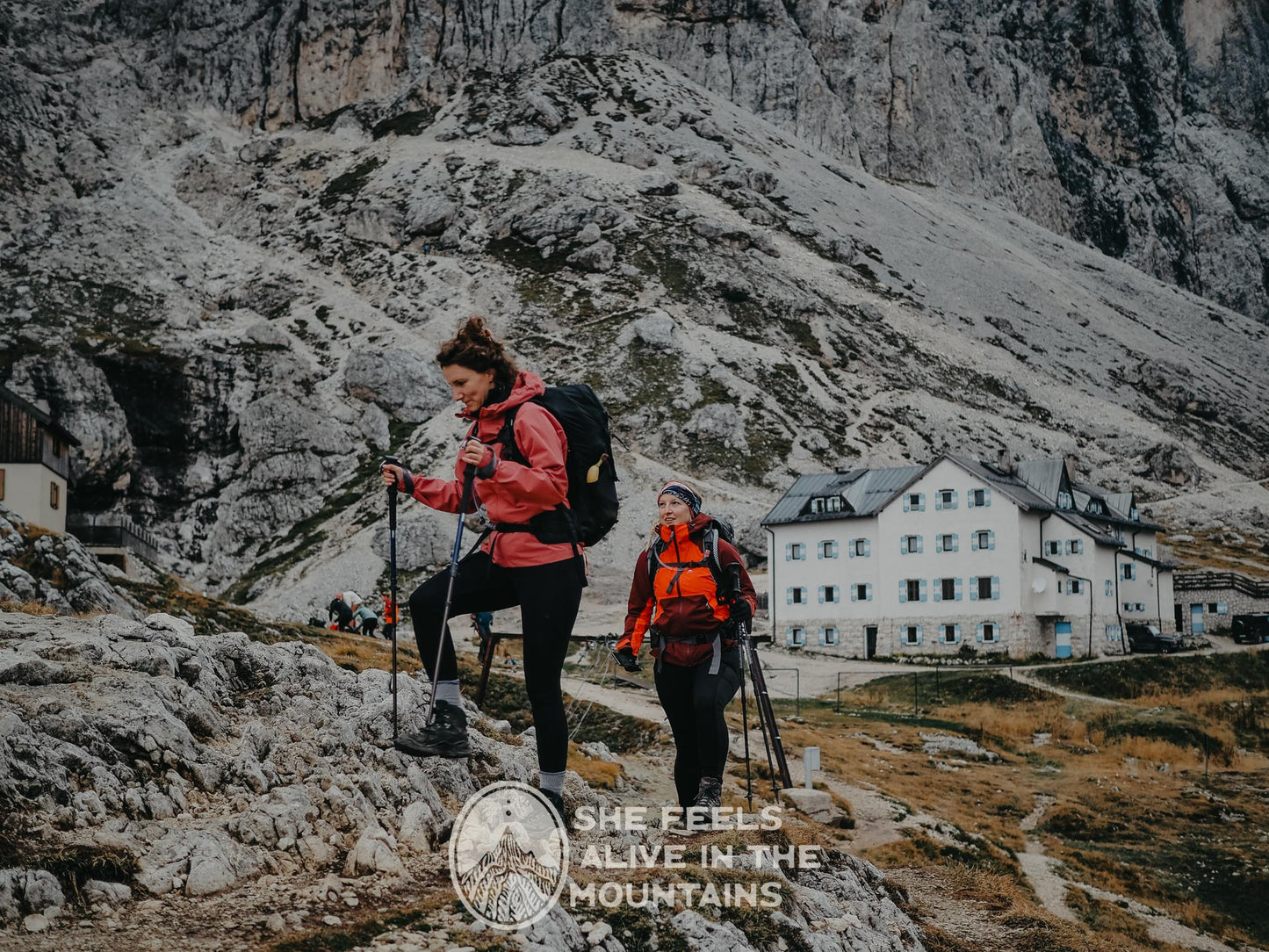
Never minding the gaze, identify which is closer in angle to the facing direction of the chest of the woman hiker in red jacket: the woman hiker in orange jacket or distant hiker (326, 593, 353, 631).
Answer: the distant hiker

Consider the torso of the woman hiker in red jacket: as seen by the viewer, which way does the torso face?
to the viewer's left

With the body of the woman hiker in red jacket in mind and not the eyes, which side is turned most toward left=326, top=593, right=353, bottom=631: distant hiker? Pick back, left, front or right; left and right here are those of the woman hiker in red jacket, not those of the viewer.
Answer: right

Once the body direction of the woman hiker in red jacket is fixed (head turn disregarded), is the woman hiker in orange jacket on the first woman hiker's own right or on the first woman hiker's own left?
on the first woman hiker's own right

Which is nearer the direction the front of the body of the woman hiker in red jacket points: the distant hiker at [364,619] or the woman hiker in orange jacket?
the distant hiker
